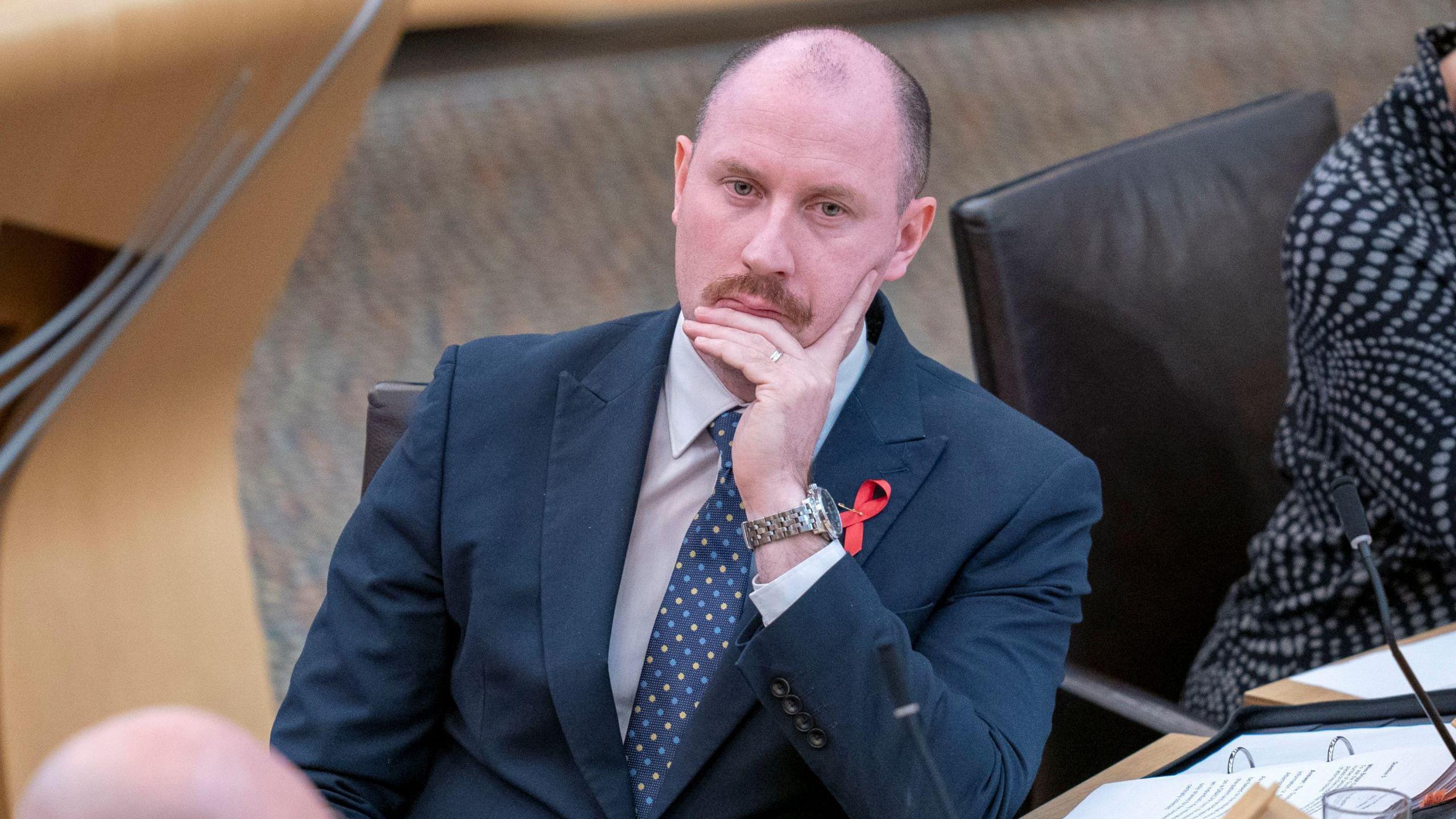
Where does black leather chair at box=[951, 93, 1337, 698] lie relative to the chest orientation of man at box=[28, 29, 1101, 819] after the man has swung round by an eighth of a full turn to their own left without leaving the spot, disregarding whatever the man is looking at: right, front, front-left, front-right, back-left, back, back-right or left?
left

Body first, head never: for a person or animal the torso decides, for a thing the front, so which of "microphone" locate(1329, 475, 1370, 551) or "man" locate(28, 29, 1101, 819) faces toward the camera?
the man

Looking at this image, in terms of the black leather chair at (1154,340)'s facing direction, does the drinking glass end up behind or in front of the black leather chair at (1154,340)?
in front

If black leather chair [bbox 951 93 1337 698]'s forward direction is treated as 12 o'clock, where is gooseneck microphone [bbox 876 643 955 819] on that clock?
The gooseneck microphone is roughly at 2 o'clock from the black leather chair.

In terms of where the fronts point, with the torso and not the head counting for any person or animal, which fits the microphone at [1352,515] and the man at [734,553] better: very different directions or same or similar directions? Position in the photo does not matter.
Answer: very different directions

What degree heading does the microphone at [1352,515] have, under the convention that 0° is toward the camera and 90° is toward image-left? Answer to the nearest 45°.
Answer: approximately 135°

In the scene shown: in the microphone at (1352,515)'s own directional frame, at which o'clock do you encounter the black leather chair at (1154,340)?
The black leather chair is roughly at 1 o'clock from the microphone.

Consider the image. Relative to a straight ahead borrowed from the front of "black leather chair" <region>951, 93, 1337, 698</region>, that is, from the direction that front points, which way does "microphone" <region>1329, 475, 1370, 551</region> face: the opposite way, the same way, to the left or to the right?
the opposite way

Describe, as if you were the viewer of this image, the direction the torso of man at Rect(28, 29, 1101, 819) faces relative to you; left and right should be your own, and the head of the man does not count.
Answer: facing the viewer

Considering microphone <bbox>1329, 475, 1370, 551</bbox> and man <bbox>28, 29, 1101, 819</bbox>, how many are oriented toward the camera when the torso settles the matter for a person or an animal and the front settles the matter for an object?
1
